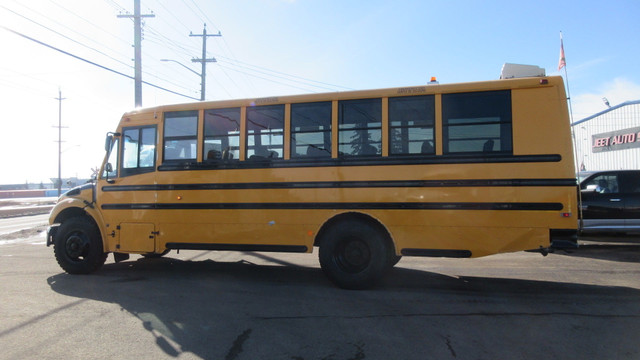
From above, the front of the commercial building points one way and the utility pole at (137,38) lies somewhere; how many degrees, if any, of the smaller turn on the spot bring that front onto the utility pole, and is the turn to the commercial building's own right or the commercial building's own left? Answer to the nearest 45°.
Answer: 0° — it already faces it

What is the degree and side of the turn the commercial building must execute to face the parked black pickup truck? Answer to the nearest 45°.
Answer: approximately 45° to its left

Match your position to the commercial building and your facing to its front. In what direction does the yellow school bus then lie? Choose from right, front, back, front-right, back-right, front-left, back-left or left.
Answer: front-left

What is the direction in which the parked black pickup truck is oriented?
to the viewer's left

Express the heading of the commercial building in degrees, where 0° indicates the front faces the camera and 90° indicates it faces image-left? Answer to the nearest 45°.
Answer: approximately 45°

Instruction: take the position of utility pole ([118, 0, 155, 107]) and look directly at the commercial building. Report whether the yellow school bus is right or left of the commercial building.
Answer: right
